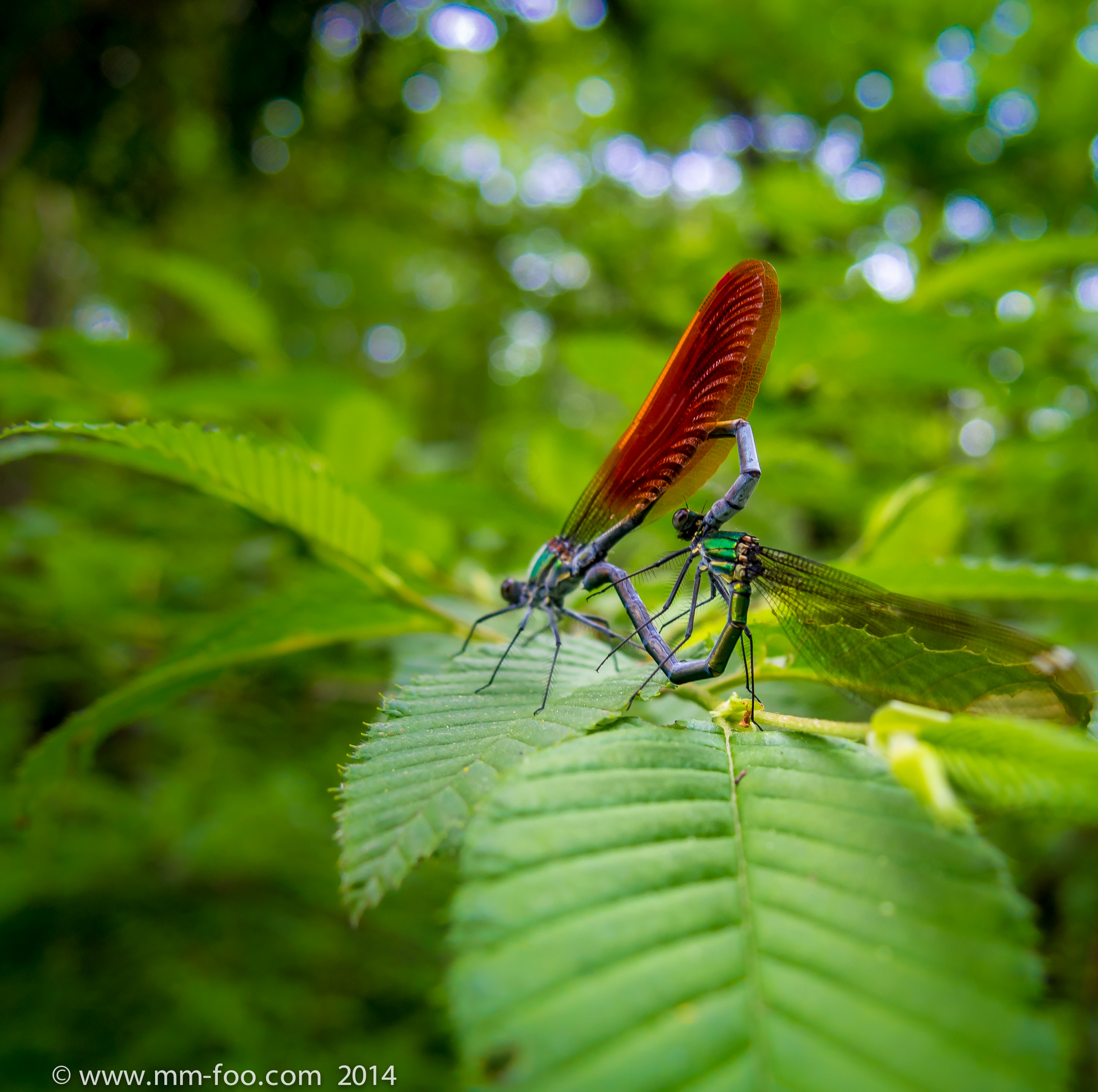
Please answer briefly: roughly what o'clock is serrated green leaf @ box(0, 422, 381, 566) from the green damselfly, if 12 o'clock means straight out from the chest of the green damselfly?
The serrated green leaf is roughly at 12 o'clock from the green damselfly.

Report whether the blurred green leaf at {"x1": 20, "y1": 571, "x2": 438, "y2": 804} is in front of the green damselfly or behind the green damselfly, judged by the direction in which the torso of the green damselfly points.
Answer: in front

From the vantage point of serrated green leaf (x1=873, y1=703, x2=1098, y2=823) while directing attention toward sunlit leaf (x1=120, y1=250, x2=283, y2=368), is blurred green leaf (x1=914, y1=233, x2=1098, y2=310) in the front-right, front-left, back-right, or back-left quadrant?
front-right

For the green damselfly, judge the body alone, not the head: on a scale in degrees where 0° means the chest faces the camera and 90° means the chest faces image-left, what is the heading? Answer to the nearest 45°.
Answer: approximately 90°

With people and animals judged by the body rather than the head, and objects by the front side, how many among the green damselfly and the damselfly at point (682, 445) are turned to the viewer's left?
2

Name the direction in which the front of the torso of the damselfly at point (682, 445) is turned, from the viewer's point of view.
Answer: to the viewer's left

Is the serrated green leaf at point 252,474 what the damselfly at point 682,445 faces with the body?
yes

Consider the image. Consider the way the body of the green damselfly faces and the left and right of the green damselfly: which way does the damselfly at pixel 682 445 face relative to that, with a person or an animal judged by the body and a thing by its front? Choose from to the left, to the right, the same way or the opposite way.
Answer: the same way

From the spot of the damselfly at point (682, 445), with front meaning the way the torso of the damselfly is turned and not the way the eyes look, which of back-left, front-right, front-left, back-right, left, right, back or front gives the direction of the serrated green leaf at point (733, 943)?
left

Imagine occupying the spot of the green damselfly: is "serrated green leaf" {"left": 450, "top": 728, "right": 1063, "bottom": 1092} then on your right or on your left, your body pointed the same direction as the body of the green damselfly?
on your left
